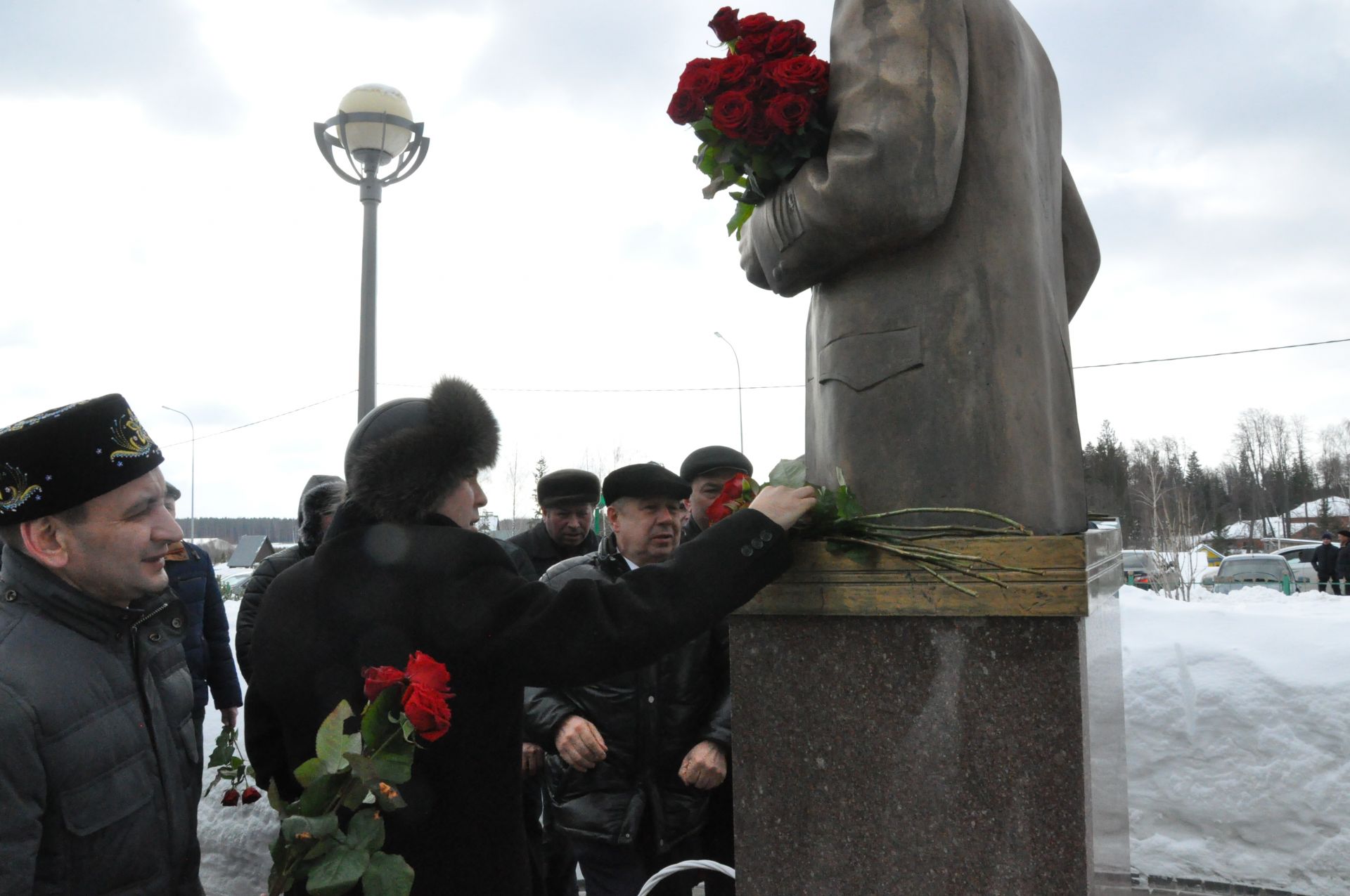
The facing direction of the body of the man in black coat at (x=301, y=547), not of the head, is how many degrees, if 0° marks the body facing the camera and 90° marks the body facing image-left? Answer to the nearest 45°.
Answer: approximately 270°

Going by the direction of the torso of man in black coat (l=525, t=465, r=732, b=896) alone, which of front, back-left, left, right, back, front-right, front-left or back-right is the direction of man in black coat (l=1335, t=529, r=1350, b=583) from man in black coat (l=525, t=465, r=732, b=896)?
back-left

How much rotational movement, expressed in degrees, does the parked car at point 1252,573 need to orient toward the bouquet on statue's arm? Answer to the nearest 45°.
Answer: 0° — it already faces it

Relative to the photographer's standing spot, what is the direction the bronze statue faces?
facing away from the viewer and to the left of the viewer

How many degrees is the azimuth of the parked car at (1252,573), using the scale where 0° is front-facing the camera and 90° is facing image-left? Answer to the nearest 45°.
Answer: approximately 0°

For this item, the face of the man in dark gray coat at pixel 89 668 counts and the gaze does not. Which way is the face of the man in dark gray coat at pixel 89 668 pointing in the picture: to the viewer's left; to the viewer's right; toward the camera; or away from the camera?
to the viewer's right

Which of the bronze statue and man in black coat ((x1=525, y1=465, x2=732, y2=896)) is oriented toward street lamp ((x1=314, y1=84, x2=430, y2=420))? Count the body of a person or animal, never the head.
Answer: the bronze statue
